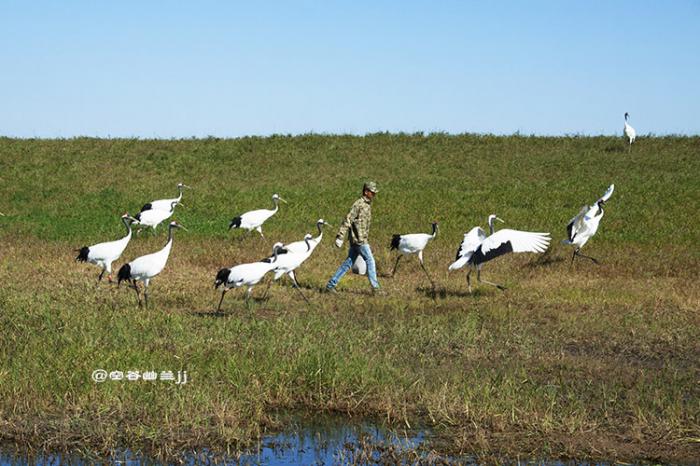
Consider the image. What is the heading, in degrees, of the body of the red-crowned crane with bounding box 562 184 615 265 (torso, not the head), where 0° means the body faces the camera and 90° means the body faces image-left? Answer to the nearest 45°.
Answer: approximately 270°

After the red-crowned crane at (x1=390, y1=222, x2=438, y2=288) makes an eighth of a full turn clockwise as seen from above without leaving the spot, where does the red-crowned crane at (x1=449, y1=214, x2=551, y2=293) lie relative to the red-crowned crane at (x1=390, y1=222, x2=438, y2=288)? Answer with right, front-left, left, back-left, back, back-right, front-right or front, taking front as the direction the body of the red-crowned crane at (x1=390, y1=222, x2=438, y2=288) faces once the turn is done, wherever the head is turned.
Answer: front

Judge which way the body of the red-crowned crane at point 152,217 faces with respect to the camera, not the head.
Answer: to the viewer's right

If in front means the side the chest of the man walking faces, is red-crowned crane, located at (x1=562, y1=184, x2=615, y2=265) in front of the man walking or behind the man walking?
in front

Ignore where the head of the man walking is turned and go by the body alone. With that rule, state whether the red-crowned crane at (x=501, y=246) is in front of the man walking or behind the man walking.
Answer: in front

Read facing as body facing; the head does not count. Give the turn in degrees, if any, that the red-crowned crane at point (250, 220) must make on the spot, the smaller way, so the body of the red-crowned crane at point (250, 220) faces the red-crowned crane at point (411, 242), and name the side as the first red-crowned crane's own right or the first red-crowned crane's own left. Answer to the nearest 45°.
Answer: approximately 45° to the first red-crowned crane's own right

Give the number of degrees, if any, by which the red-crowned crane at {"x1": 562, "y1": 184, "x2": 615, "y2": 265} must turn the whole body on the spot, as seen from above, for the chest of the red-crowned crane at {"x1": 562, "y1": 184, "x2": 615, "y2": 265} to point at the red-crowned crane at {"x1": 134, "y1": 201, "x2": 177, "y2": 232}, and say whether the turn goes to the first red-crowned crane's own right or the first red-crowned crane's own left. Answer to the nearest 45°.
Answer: approximately 180°

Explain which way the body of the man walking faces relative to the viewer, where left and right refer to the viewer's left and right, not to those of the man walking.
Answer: facing to the right of the viewer

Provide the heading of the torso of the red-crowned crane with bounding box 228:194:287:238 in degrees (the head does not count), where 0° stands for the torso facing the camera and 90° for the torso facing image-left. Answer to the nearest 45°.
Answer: approximately 270°

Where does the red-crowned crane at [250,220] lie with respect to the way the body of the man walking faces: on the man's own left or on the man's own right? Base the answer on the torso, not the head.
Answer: on the man's own left

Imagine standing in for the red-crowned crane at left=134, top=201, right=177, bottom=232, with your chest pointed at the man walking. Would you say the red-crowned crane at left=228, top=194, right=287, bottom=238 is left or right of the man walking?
left

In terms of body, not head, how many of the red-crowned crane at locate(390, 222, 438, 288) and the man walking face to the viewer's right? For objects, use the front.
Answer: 2

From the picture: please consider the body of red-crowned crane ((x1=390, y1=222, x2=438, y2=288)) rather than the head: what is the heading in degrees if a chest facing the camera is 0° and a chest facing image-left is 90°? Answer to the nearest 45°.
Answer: approximately 270°
